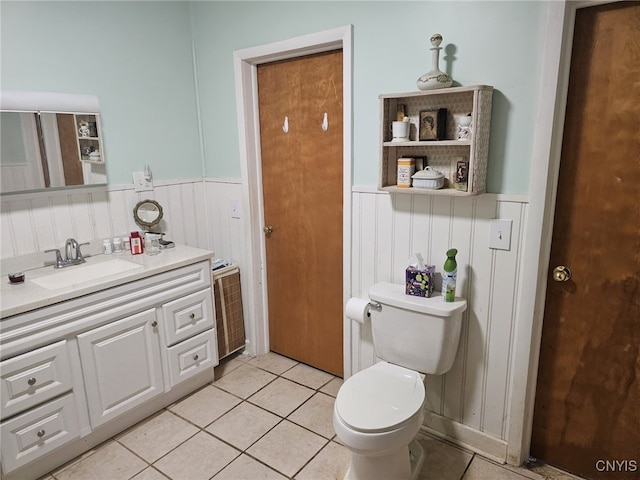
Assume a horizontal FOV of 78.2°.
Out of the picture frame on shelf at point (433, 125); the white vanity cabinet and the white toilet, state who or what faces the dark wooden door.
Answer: the white vanity cabinet

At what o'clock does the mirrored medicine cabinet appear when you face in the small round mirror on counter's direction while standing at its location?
The mirrored medicine cabinet is roughly at 2 o'clock from the small round mirror on counter.

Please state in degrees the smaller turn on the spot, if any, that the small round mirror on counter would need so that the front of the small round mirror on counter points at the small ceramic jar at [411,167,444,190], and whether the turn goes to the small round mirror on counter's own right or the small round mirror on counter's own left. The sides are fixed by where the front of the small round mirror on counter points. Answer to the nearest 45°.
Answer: approximately 45° to the small round mirror on counter's own left

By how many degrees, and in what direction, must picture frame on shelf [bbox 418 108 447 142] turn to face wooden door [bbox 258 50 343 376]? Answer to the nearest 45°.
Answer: approximately 90° to its right

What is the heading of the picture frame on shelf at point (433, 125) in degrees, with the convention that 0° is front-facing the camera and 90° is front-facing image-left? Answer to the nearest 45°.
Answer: approximately 45°

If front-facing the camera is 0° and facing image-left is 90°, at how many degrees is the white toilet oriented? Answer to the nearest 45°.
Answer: approximately 45°

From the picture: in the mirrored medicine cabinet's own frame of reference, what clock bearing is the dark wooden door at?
The dark wooden door is roughly at 12 o'clock from the mirrored medicine cabinet.

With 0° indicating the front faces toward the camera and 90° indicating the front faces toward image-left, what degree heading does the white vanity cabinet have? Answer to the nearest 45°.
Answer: approximately 315°

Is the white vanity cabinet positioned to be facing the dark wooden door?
yes
